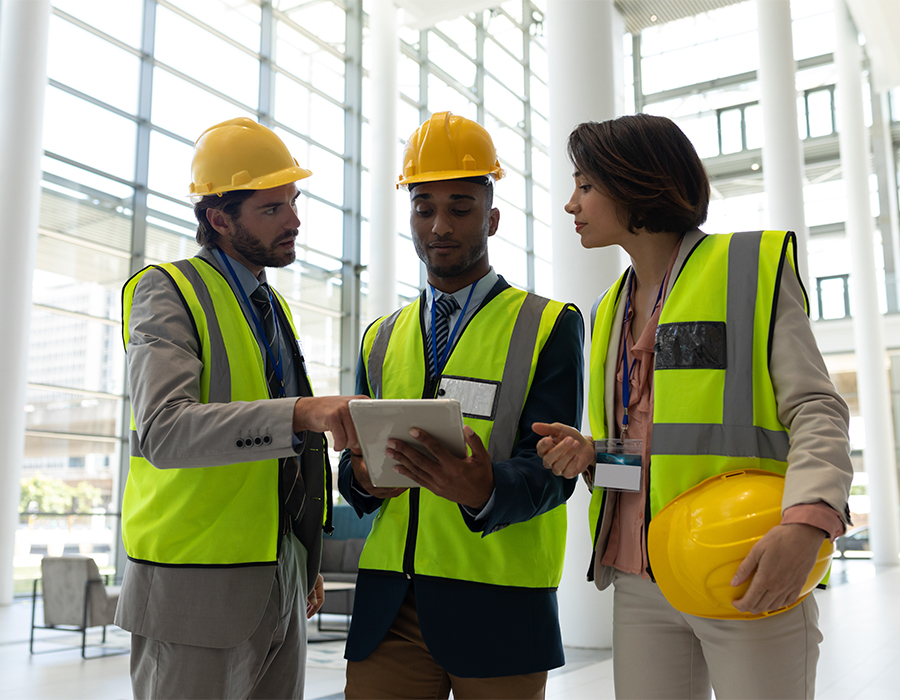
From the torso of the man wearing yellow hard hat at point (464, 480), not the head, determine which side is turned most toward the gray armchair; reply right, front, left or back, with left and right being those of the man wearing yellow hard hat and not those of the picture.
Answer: right

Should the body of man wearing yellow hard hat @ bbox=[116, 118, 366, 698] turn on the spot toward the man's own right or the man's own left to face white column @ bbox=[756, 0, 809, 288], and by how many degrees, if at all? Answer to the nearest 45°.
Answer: approximately 90° to the man's own left

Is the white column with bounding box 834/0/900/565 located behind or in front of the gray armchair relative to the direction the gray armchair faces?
in front

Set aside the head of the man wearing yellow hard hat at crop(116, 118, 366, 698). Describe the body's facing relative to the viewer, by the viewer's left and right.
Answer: facing the viewer and to the right of the viewer

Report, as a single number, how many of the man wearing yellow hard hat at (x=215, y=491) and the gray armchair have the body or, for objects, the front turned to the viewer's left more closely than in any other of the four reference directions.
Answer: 0

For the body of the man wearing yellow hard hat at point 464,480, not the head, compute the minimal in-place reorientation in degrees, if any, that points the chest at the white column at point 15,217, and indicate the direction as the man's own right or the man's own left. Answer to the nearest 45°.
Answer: approximately 90° to the man's own right

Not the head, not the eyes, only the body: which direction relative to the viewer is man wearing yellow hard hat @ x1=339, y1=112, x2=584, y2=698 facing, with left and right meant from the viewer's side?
facing the viewer and to the left of the viewer

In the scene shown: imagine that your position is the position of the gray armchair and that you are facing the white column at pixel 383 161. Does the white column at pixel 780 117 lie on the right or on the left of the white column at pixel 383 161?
right

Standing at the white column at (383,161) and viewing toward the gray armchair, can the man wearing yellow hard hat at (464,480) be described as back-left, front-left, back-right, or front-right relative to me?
front-left

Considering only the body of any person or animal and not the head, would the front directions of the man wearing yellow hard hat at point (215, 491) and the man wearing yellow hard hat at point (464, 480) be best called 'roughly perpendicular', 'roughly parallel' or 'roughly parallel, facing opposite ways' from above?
roughly perpendicular

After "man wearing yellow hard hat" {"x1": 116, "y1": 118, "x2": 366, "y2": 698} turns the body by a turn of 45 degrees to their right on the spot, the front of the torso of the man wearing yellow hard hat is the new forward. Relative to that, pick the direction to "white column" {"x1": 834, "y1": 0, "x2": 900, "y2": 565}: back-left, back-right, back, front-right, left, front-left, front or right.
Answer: back-left

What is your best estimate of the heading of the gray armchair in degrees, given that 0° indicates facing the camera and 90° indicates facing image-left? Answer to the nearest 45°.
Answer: approximately 225°
